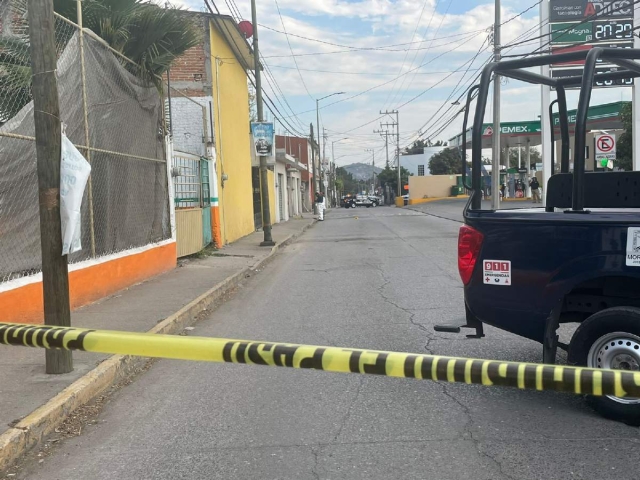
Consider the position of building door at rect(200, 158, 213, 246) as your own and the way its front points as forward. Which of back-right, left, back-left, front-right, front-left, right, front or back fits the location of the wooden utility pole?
right

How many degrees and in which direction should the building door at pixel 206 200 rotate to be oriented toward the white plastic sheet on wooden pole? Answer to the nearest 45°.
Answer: approximately 90° to its right

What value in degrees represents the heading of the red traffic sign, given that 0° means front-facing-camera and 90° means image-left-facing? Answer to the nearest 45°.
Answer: approximately 0°

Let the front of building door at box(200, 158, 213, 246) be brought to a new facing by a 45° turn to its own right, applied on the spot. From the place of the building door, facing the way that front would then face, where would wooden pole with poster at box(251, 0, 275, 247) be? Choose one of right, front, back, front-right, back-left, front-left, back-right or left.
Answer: left

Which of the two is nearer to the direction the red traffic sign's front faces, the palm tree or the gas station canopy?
the palm tree

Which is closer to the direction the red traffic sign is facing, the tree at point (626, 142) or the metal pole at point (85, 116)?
the metal pole

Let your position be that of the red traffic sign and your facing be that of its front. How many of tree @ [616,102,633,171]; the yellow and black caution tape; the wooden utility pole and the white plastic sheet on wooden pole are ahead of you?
3

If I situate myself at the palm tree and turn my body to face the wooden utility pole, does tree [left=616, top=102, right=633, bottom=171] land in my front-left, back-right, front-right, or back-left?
back-left

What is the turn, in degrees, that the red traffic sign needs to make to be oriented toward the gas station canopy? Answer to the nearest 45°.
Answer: approximately 180°

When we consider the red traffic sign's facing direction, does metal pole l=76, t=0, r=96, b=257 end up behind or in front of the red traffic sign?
in front

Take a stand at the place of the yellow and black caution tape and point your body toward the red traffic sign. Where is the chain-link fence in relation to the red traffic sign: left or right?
left

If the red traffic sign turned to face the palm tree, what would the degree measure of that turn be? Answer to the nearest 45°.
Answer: approximately 45° to its right

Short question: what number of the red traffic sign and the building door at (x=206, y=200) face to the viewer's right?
1

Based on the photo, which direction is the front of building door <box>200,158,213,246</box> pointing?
to the viewer's right

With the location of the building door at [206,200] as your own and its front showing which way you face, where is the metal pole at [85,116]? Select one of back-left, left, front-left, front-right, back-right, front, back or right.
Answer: right

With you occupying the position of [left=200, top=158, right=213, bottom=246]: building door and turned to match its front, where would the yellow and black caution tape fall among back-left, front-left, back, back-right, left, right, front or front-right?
right
